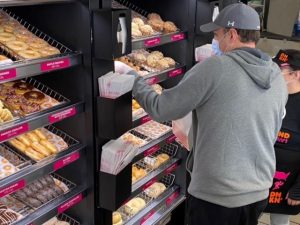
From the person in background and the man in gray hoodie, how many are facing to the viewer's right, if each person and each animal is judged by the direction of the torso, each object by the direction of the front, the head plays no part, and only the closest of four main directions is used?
0

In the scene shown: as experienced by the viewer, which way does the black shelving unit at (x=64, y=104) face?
facing the viewer and to the right of the viewer

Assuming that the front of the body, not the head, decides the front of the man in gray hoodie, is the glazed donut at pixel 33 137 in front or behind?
in front

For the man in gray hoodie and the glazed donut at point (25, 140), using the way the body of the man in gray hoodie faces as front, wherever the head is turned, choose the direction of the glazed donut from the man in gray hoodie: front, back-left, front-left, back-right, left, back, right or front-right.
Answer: front-left

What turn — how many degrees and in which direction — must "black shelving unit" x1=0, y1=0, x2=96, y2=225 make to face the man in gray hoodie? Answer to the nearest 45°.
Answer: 0° — it already faces them

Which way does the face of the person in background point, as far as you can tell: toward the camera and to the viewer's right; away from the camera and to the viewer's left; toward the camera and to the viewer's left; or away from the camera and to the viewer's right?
toward the camera and to the viewer's left

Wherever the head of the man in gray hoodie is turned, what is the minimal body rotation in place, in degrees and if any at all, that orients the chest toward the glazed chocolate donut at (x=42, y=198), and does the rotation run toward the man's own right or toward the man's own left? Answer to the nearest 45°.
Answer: approximately 45° to the man's own left

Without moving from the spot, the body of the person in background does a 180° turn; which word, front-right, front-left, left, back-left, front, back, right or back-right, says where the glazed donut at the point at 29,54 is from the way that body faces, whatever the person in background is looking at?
back

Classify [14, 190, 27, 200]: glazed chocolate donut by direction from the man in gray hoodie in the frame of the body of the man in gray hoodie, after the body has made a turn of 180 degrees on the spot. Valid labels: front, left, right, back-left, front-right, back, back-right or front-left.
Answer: back-right

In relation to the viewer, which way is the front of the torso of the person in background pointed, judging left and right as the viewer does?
facing the viewer and to the left of the viewer

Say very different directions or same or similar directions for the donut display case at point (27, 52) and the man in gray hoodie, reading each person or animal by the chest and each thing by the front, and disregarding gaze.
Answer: very different directions

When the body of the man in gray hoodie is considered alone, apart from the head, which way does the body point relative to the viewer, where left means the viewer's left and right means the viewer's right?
facing away from the viewer and to the left of the viewer

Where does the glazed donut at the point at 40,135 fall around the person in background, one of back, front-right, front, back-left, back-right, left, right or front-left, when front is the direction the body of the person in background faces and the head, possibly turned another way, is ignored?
front

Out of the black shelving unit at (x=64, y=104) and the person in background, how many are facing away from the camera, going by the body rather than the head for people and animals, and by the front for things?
0

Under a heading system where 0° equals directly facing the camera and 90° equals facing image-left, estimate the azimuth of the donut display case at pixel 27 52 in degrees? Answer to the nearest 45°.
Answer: approximately 315°

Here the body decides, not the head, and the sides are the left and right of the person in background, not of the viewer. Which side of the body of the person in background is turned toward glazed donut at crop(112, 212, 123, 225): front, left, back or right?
front

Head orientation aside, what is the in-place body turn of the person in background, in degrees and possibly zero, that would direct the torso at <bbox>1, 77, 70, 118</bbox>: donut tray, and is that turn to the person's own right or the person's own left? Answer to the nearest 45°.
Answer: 0° — they already face it

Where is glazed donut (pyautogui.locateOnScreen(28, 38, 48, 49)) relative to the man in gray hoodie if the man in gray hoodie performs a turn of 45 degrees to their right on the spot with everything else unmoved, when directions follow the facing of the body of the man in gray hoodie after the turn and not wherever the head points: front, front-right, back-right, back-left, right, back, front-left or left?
left
